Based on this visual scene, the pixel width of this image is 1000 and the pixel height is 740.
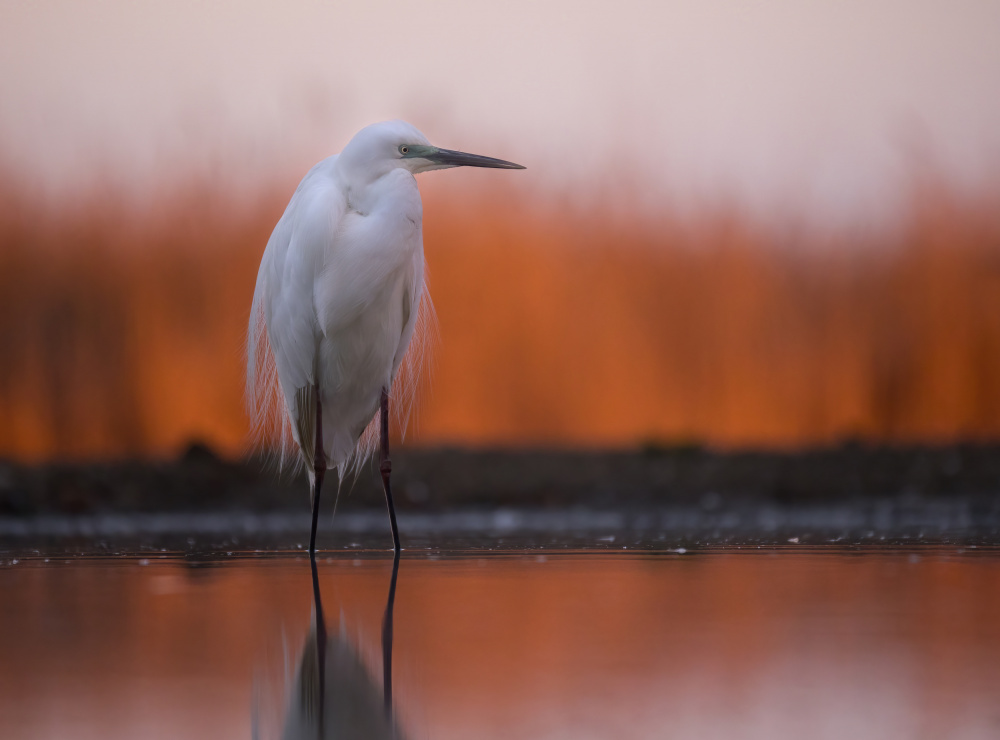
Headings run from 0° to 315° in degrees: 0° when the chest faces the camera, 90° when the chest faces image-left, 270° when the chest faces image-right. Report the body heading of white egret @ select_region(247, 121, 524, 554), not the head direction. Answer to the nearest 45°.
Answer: approximately 315°
